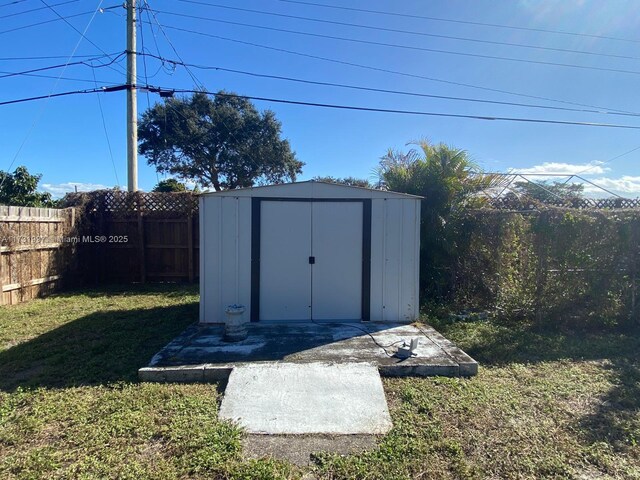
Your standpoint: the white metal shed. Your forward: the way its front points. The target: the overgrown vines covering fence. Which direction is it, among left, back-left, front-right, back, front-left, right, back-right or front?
left

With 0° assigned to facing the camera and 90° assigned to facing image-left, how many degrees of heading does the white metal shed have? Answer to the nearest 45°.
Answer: approximately 0°

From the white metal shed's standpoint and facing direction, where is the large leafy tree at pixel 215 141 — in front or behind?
behind

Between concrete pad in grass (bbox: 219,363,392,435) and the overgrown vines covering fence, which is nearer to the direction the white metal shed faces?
the concrete pad in grass

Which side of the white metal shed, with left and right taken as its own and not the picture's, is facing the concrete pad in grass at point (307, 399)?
front

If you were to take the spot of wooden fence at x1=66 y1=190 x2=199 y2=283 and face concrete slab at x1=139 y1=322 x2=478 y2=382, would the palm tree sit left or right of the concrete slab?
left

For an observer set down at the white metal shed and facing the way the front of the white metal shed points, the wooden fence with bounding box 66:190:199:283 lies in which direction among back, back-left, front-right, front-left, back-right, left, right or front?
back-right

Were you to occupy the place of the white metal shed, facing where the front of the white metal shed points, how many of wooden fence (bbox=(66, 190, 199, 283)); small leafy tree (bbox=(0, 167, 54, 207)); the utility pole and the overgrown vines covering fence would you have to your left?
1

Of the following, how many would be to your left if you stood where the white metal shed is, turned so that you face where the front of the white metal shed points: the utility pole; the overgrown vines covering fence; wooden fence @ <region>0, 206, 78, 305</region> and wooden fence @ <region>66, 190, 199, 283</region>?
1

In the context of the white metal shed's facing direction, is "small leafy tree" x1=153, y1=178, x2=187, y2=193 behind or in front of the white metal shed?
behind

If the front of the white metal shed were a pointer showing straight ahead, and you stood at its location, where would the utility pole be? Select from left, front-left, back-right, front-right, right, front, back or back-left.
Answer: back-right

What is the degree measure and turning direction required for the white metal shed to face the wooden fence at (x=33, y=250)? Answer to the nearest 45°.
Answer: approximately 135° to its right
